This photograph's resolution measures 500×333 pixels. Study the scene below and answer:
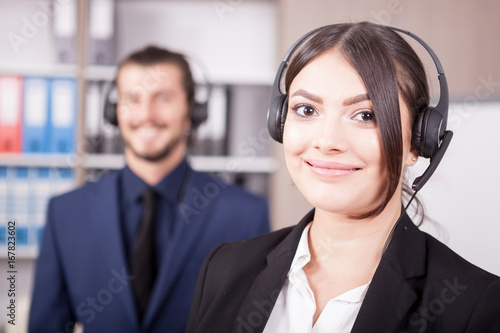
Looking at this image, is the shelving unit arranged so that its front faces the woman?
yes

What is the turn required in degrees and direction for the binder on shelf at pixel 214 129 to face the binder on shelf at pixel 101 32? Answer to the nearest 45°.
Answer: approximately 90° to its right

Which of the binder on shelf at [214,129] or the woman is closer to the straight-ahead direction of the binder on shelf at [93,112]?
the woman

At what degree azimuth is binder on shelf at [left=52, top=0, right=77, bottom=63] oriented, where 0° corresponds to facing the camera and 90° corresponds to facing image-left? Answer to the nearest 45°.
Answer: approximately 0°
